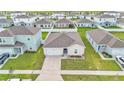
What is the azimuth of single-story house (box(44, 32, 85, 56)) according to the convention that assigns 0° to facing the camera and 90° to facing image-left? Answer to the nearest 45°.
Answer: approximately 0°

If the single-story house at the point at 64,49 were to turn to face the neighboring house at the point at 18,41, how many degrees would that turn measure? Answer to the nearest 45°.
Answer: approximately 90° to its right
